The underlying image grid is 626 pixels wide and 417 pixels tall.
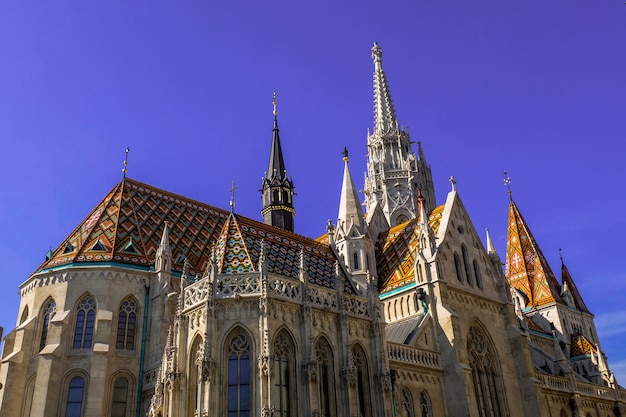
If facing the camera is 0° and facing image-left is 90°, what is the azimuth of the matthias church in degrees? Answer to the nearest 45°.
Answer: approximately 225°
